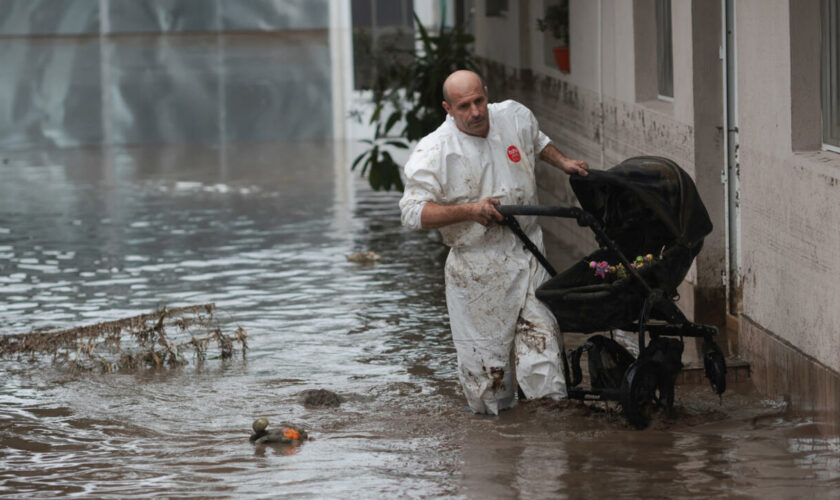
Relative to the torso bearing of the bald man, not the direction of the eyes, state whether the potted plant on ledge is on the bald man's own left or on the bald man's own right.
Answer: on the bald man's own left

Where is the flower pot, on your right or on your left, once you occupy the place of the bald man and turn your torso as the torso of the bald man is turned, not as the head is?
on your left

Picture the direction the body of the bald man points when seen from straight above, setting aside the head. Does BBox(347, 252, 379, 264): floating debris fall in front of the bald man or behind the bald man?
behind

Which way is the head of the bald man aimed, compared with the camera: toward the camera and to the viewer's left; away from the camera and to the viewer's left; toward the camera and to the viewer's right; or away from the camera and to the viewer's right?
toward the camera and to the viewer's right

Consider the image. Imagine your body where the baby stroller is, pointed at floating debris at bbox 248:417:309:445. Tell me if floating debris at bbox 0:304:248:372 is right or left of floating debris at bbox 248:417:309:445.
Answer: right

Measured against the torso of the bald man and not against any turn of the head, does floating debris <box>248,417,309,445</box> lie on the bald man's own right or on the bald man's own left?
on the bald man's own right

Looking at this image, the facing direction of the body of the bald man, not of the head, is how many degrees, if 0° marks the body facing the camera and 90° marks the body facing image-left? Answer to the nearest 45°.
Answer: approximately 315°

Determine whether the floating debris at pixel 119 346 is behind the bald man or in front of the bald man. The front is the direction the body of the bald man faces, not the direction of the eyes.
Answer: behind

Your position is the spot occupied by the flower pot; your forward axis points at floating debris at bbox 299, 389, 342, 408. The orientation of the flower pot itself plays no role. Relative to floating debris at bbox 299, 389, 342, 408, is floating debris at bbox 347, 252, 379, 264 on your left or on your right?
right

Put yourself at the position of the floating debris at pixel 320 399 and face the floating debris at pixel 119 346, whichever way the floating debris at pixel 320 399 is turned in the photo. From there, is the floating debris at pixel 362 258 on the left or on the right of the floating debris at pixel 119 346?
right
